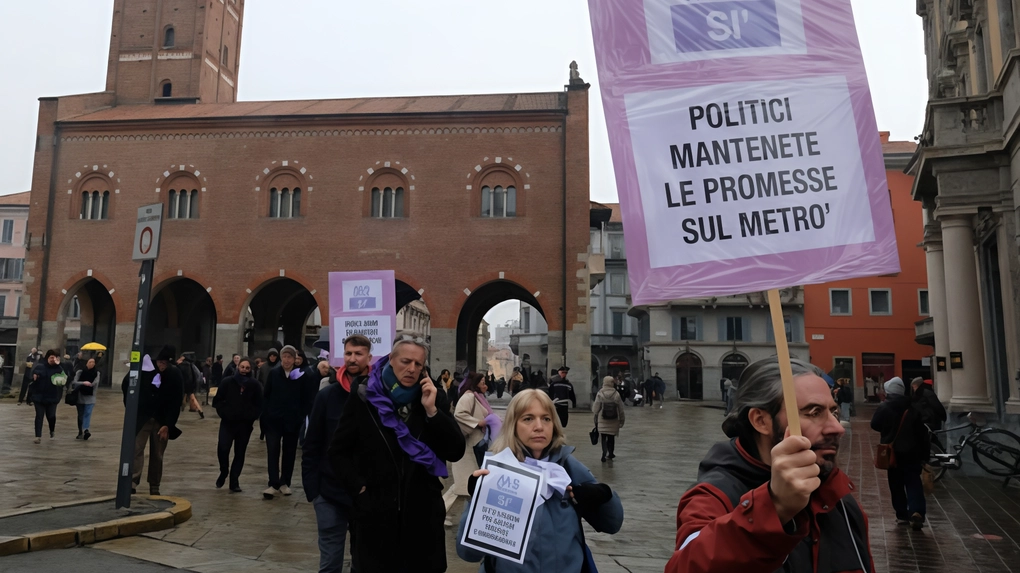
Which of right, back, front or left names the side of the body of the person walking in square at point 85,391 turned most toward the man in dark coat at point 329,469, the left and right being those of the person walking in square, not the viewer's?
front

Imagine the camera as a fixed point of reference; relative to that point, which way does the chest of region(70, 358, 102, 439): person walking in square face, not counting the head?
toward the camera

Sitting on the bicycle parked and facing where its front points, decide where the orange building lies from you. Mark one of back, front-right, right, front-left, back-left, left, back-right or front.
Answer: right

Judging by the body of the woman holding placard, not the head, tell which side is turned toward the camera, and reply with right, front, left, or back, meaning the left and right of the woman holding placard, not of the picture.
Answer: front

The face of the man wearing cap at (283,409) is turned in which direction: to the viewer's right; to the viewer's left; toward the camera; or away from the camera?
toward the camera

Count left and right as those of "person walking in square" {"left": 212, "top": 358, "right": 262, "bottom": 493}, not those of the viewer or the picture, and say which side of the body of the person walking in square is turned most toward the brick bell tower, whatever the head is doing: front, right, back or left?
back

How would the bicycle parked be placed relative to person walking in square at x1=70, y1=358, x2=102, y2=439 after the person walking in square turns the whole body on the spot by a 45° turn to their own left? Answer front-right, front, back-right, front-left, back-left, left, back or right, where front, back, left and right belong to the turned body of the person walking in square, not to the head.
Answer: front

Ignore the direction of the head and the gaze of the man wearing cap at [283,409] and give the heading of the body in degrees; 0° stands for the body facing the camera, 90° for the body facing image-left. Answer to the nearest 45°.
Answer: approximately 0°

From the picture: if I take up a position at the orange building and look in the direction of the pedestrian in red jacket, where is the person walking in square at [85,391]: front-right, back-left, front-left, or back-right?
front-right

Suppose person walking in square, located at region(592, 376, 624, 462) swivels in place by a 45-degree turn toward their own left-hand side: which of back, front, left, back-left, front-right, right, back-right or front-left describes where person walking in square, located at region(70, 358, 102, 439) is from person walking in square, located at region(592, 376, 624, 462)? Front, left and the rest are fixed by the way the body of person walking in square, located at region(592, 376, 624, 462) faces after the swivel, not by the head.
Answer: front-left

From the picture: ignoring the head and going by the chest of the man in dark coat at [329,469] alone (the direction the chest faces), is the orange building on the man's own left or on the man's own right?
on the man's own left
